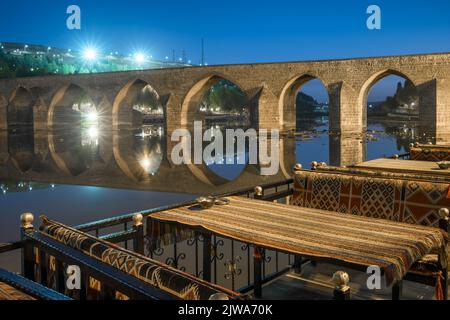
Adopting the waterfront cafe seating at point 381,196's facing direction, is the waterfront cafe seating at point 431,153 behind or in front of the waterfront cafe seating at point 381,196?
behind

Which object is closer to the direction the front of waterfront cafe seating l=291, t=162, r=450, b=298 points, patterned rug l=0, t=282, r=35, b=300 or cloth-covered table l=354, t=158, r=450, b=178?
the patterned rug

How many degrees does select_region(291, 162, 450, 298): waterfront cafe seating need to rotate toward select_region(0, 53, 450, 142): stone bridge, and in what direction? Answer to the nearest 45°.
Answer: approximately 135° to its right

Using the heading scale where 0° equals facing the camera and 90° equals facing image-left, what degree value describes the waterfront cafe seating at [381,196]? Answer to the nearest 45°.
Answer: approximately 45°

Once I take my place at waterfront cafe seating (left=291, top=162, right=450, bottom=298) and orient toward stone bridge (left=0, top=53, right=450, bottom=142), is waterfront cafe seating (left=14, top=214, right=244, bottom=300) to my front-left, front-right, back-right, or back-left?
back-left

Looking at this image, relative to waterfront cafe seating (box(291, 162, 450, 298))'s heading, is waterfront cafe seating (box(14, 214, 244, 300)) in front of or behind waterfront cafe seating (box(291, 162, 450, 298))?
in front

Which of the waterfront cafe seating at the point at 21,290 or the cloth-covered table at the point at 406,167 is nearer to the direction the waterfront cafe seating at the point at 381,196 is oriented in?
the waterfront cafe seating

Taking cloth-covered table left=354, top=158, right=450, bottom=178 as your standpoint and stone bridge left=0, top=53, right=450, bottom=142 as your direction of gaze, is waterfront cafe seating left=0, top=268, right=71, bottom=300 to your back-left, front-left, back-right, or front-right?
back-left

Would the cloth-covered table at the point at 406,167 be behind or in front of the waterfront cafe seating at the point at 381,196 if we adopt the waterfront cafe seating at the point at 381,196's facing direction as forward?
behind

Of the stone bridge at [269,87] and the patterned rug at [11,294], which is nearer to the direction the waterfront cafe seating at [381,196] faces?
the patterned rug
